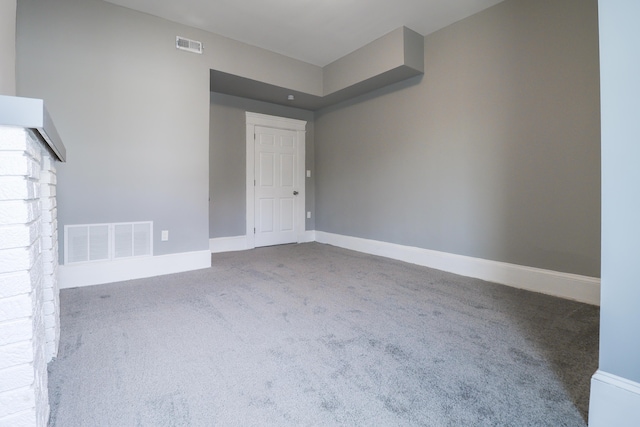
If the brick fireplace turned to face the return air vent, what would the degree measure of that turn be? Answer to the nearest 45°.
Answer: approximately 90° to its left

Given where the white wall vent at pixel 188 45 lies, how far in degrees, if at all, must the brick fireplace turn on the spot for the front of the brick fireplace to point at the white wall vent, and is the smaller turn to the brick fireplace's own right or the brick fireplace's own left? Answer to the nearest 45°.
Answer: approximately 45° to the brick fireplace's own left

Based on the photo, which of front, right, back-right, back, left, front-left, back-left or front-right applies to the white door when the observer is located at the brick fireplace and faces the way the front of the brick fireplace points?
front-left

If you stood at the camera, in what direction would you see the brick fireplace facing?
facing to the right of the viewer
